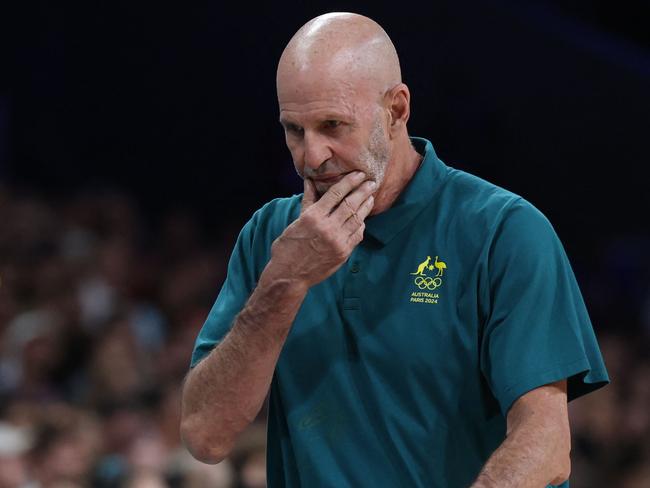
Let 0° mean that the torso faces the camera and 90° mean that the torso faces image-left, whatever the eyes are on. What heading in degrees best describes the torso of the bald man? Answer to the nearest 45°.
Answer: approximately 45°
